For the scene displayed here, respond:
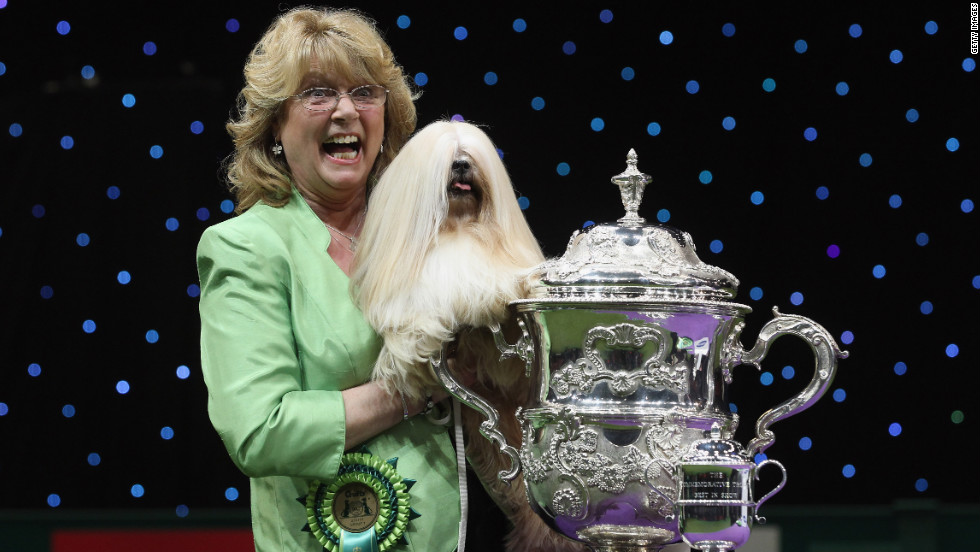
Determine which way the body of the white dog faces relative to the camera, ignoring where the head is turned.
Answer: toward the camera

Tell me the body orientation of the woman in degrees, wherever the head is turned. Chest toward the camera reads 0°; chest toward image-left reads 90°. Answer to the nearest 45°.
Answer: approximately 315°

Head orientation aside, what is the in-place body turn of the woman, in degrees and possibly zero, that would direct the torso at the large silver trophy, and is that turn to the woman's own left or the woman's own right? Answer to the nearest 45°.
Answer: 0° — they already face it
